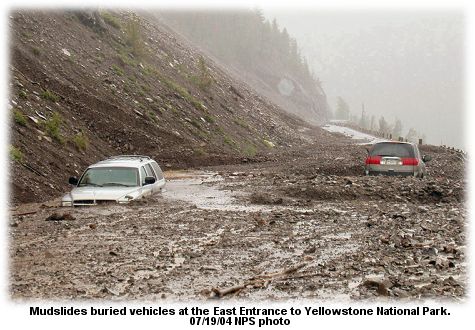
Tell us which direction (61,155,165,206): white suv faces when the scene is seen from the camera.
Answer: facing the viewer and to the left of the viewer

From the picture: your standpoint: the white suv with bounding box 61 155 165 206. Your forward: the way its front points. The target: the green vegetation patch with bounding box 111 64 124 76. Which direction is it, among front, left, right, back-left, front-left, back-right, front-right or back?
back-right

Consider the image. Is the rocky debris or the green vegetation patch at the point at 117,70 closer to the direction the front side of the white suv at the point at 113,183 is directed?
the rocky debris

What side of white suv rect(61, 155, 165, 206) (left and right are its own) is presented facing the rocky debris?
front
